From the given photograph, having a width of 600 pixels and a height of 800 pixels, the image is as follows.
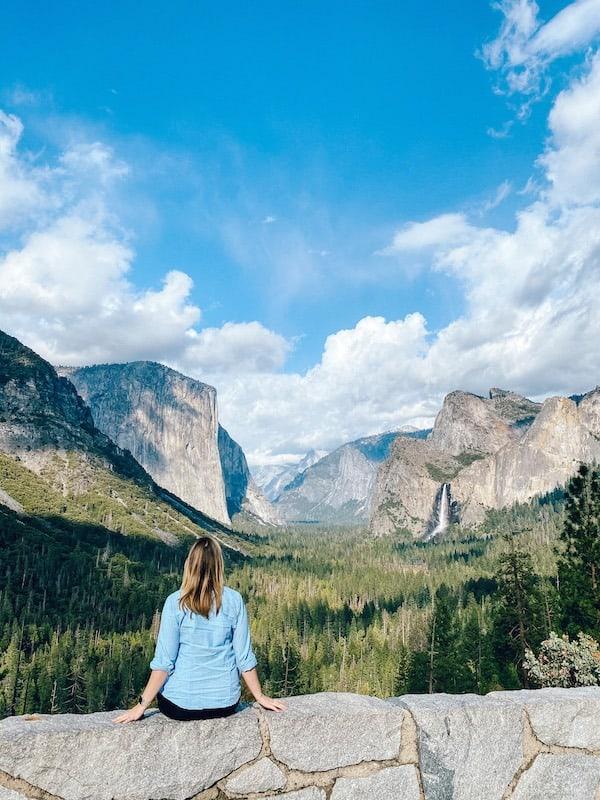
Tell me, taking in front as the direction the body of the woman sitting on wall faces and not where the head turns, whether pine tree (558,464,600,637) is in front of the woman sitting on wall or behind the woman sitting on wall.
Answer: in front

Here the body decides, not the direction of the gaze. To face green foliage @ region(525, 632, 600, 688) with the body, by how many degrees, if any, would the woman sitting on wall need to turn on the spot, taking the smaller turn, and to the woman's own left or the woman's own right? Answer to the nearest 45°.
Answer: approximately 45° to the woman's own right

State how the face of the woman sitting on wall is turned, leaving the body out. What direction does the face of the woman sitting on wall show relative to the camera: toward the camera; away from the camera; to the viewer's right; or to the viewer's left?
away from the camera

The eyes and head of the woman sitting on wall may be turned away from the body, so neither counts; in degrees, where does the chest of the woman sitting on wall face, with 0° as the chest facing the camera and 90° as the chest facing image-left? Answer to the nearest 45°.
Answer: approximately 180°

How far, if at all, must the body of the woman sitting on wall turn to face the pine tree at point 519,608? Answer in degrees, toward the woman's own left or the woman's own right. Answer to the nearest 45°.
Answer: approximately 45° to the woman's own right
